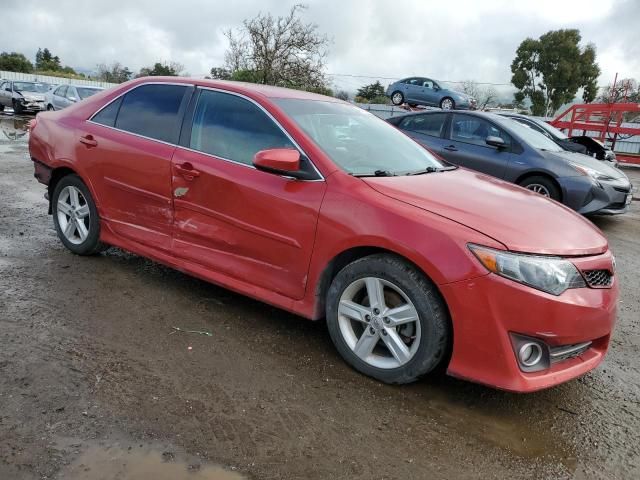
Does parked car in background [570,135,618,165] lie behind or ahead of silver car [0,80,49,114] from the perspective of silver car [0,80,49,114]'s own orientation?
ahead

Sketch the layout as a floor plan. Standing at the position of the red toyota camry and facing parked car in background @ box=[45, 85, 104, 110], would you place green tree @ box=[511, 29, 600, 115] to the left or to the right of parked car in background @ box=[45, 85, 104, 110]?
right

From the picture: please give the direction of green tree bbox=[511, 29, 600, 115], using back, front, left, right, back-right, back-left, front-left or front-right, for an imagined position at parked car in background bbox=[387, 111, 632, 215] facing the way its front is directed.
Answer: back-left

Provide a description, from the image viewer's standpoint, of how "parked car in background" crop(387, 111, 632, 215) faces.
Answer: facing the viewer and to the right of the viewer

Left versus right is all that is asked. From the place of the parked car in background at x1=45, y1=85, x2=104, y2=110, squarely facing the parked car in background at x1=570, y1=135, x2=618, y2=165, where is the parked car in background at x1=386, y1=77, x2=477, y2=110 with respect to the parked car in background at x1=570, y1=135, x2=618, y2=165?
left

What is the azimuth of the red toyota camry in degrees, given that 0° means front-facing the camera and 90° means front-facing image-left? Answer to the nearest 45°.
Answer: approximately 315°
